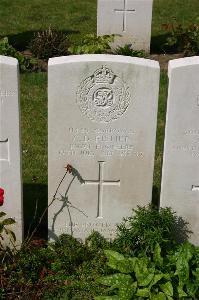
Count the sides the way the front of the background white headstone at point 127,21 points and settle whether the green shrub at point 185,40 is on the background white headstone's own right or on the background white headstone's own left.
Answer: on the background white headstone's own left

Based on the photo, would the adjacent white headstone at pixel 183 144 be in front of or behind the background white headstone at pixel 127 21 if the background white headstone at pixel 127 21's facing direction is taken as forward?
in front

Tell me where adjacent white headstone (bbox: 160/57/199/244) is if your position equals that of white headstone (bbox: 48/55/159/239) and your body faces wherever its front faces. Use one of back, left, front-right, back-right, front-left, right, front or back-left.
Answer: left

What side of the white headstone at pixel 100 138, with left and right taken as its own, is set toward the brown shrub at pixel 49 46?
back

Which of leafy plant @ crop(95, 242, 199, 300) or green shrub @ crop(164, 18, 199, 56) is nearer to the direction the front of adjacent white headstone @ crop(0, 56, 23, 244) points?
the leafy plant

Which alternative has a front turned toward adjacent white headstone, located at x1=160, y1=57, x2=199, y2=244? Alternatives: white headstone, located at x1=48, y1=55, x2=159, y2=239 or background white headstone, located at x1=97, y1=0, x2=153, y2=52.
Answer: background white headstone, located at x1=97, y1=0, x2=153, y2=52

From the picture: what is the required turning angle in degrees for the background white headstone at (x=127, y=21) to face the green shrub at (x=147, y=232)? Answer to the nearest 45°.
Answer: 0° — it already faces it

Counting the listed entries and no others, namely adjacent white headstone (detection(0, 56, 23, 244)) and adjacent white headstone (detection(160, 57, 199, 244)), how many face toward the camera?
2

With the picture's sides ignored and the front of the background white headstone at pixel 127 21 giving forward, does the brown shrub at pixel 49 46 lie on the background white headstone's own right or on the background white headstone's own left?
on the background white headstone's own right

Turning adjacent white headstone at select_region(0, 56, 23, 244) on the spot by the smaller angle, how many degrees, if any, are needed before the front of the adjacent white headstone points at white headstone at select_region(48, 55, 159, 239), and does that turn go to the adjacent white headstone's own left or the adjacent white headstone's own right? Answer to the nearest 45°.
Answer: approximately 90° to the adjacent white headstone's own left

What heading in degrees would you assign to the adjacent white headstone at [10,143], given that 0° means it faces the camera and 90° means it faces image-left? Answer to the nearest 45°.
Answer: approximately 0°
